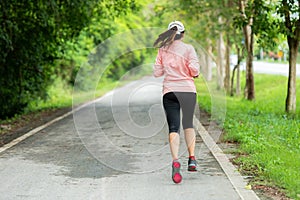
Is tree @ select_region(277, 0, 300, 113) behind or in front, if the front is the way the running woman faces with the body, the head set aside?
in front

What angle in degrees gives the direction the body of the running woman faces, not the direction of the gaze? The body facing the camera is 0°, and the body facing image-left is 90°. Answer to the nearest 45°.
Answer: approximately 180°

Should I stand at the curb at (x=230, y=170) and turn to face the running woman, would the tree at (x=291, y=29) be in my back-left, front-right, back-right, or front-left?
back-right
